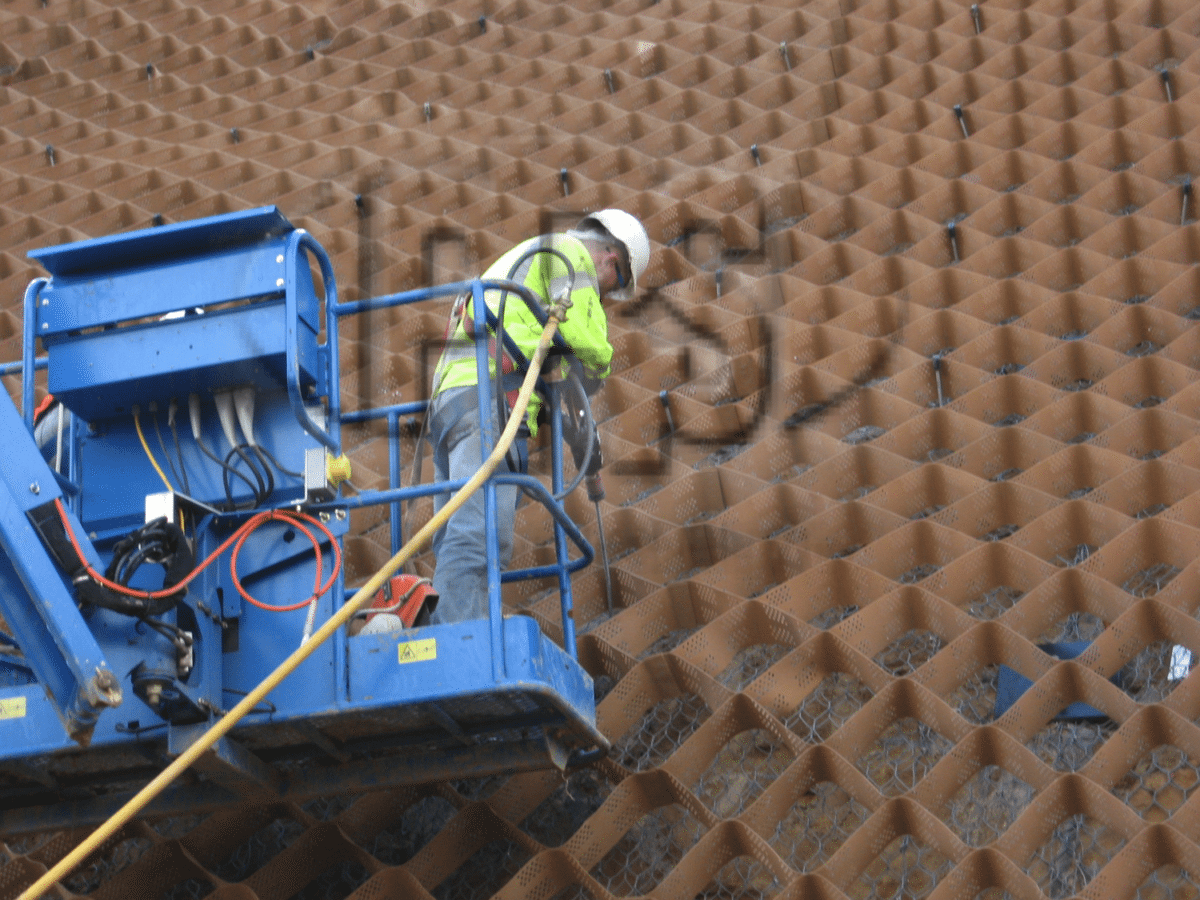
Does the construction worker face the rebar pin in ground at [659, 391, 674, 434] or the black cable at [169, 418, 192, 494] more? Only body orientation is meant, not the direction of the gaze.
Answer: the rebar pin in ground

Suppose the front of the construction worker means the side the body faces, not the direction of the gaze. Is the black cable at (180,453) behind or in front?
behind

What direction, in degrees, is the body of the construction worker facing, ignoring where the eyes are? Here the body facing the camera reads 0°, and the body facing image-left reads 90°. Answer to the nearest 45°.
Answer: approximately 270°
